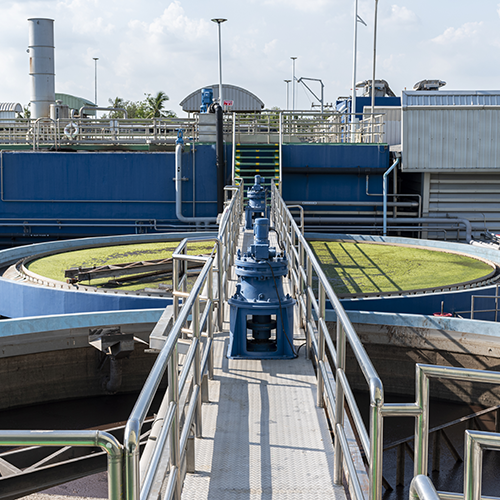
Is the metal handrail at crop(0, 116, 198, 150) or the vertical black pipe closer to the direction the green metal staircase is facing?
the vertical black pipe

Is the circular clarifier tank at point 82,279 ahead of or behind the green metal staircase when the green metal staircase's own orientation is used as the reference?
ahead

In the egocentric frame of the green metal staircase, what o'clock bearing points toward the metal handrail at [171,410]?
The metal handrail is roughly at 12 o'clock from the green metal staircase.

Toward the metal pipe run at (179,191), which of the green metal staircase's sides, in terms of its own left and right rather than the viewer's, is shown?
right

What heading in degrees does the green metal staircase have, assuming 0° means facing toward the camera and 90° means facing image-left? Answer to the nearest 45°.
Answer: approximately 0°

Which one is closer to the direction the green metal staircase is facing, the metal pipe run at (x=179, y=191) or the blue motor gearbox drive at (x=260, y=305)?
the blue motor gearbox drive

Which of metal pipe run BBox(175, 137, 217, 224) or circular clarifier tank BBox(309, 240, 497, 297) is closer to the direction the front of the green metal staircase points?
the circular clarifier tank

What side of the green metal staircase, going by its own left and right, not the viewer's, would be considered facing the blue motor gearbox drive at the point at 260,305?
front

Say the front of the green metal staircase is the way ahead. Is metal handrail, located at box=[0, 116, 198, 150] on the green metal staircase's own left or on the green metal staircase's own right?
on the green metal staircase's own right

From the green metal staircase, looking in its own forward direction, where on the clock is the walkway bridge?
The walkway bridge is roughly at 12 o'clock from the green metal staircase.

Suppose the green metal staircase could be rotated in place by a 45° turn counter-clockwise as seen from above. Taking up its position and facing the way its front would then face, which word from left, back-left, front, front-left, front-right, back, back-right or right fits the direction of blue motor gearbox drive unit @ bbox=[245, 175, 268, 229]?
front-right

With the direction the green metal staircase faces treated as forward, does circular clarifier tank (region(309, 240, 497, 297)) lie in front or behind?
in front
